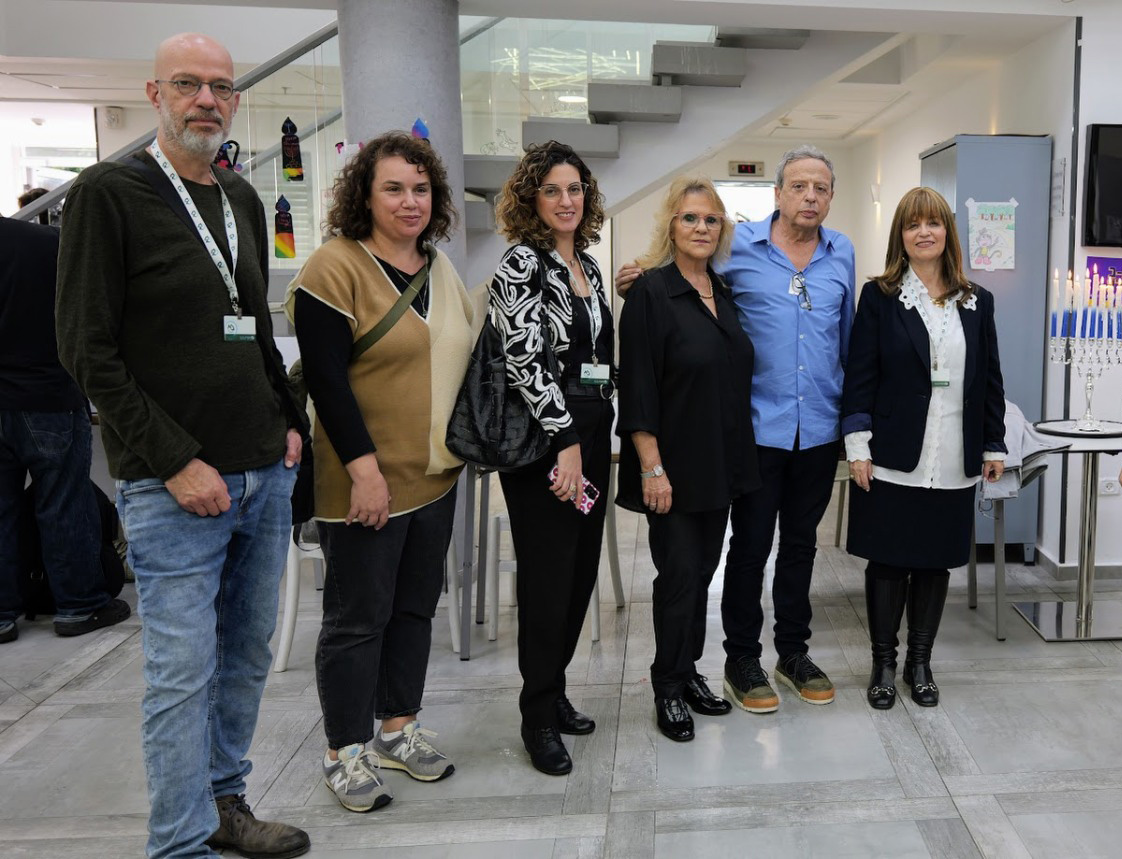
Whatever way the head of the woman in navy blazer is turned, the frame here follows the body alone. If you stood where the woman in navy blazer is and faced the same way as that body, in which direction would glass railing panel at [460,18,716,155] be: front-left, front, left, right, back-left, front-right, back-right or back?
back-right

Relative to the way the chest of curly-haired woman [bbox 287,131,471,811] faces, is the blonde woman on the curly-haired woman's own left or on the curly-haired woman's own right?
on the curly-haired woman's own left

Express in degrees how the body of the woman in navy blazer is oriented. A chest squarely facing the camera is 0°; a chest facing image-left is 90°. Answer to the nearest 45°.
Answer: approximately 0°

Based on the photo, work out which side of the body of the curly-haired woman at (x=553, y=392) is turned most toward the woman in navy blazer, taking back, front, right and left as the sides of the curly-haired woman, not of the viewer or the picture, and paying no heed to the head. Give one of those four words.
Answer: left

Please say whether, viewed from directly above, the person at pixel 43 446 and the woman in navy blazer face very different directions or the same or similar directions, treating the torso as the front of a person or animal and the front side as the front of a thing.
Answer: very different directions
